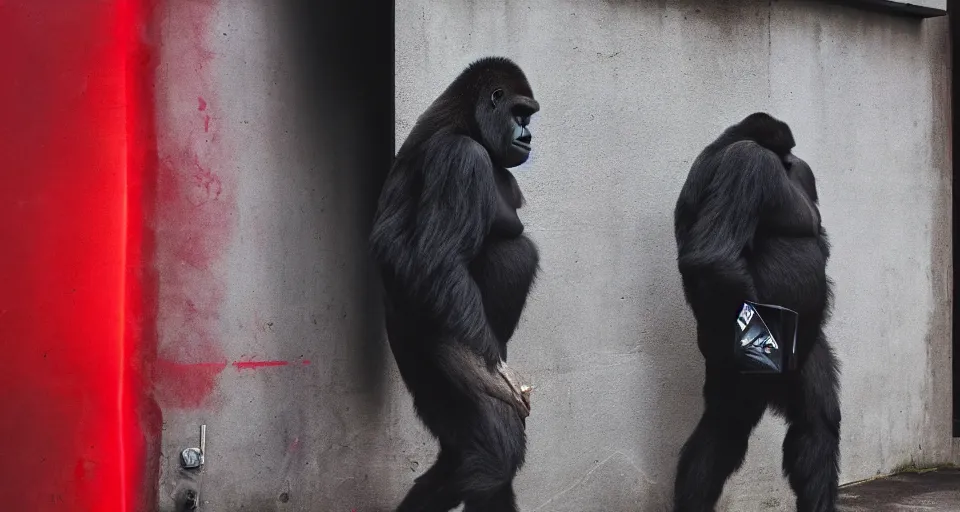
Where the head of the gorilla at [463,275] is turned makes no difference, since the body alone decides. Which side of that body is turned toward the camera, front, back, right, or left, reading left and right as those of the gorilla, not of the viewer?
right
